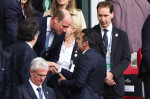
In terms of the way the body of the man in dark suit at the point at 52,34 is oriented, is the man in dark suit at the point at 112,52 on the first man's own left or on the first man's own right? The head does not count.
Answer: on the first man's own left

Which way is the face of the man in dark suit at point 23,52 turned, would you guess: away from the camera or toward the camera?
away from the camera

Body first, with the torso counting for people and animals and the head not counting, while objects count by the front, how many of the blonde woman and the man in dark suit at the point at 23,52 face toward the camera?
1

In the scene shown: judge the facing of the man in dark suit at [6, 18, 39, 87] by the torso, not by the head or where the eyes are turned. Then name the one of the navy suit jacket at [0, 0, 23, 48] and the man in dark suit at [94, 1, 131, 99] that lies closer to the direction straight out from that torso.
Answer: the man in dark suit
